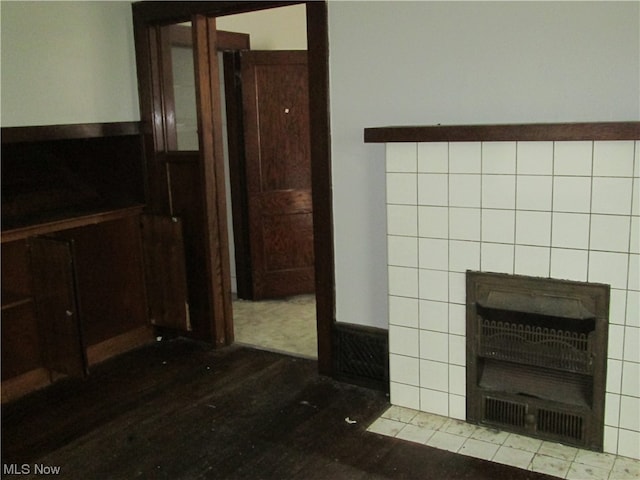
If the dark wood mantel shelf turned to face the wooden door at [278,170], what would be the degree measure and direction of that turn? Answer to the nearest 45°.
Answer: approximately 135° to its right

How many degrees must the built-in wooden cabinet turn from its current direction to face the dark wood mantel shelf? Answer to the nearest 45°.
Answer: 0° — it already faces it

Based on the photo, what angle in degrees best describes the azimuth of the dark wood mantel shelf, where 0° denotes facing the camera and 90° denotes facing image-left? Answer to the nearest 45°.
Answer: approximately 0°

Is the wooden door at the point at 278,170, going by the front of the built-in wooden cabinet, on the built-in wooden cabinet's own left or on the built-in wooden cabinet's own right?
on the built-in wooden cabinet's own left

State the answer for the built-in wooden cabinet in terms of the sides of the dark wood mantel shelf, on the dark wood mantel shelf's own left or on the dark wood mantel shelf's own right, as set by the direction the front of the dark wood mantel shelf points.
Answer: on the dark wood mantel shelf's own right

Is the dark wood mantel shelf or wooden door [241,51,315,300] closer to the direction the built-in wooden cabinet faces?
the dark wood mantel shelf

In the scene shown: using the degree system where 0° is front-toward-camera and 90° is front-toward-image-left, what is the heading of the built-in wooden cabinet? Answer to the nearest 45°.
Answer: approximately 315°
